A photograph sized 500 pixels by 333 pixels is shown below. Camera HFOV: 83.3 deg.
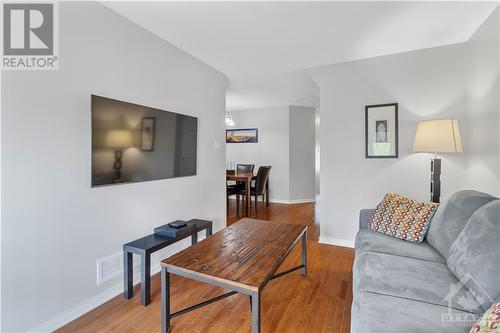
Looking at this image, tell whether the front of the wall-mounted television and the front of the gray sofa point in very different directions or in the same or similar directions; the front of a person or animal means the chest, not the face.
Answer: very different directions

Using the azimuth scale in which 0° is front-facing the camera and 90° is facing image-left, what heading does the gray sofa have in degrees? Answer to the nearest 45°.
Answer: approximately 90°

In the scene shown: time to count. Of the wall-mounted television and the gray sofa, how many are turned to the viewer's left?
1

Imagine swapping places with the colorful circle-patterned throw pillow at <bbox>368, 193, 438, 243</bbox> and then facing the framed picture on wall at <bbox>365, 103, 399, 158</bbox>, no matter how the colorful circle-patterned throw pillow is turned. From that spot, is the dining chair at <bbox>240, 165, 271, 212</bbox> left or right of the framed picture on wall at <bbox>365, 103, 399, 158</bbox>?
left

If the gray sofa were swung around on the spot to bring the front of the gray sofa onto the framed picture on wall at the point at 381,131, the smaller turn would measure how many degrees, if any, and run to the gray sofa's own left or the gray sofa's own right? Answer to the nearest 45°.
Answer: approximately 90° to the gray sofa's own right

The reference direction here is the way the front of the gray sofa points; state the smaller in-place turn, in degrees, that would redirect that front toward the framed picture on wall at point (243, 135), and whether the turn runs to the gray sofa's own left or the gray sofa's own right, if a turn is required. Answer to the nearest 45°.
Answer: approximately 45° to the gray sofa's own right

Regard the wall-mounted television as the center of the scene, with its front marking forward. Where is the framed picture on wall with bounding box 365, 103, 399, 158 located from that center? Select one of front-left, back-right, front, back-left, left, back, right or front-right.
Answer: front-left

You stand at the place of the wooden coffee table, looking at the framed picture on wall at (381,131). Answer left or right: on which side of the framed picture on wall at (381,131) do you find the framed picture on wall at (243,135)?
left

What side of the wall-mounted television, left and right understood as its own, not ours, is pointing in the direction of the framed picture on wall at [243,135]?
left
